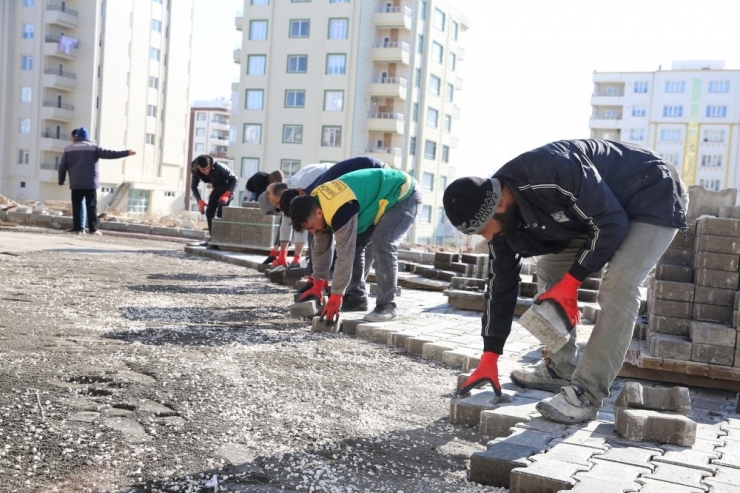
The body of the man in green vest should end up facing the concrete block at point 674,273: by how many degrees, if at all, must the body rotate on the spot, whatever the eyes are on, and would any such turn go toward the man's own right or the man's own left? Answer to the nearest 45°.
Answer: approximately 135° to the man's own left

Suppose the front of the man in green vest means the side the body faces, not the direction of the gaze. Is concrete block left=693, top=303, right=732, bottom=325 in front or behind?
behind

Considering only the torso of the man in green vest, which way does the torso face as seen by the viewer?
to the viewer's left

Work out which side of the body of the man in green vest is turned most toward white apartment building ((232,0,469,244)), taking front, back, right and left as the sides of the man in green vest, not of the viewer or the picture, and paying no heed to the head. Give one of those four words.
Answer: right

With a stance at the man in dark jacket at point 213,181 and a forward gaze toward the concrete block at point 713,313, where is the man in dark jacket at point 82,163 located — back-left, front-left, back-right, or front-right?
back-right
